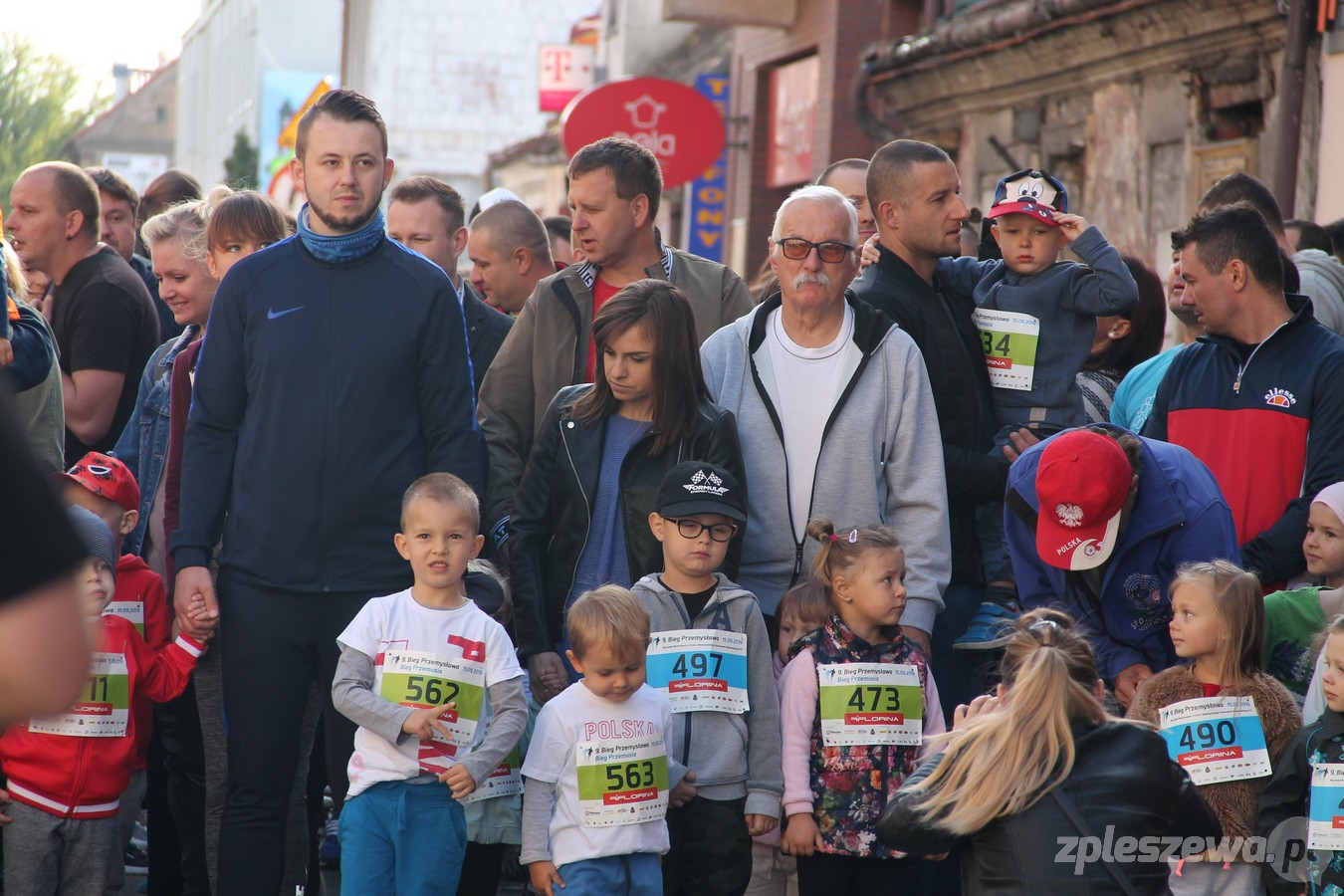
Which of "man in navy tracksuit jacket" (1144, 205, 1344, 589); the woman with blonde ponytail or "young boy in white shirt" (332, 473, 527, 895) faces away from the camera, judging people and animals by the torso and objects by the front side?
the woman with blonde ponytail

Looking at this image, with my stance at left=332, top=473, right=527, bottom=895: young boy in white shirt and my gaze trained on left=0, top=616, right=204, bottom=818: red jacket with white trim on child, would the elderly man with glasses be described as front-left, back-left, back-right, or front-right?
back-right

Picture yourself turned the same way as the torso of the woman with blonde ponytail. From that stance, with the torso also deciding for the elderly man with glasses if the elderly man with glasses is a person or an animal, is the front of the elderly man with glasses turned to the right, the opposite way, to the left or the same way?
the opposite way

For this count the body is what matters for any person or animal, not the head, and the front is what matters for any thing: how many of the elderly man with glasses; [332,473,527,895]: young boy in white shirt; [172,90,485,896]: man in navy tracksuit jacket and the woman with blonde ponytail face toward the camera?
3

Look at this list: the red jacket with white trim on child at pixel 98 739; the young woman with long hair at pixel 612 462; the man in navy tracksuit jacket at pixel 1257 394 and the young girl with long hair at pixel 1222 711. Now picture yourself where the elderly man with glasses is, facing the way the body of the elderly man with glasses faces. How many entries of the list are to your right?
2

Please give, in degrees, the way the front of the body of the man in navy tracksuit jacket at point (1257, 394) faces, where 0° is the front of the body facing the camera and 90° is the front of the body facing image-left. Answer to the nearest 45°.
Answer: approximately 45°

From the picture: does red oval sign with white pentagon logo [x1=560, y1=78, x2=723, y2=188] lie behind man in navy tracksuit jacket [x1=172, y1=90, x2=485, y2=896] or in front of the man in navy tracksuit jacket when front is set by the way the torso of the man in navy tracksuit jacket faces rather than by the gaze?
behind

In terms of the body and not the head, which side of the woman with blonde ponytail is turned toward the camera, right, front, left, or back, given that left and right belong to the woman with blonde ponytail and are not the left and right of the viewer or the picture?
back

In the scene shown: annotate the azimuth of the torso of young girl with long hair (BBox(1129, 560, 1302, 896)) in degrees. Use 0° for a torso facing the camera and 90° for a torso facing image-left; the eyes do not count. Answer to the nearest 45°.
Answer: approximately 0°

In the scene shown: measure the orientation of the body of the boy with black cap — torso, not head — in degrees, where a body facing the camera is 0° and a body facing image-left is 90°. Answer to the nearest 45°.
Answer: approximately 0°

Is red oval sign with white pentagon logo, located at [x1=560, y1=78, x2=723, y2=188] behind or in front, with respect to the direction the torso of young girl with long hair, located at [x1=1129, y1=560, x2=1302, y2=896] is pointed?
behind
